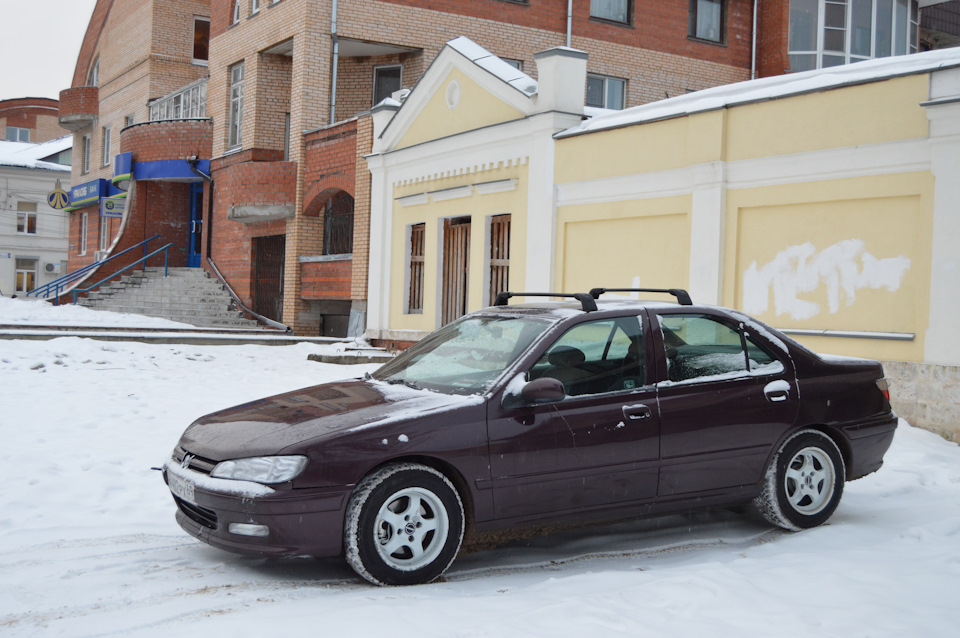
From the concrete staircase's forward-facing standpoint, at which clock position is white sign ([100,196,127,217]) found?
The white sign is roughly at 4 o'clock from the concrete staircase.

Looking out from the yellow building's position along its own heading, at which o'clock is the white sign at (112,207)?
The white sign is roughly at 3 o'clock from the yellow building.

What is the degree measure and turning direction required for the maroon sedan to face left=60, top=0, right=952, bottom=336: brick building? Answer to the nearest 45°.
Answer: approximately 135° to its right

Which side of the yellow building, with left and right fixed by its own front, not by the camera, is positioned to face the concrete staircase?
right

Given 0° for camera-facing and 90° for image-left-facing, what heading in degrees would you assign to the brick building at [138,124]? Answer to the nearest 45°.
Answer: approximately 45°

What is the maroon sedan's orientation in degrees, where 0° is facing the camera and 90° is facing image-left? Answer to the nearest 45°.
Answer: approximately 45°

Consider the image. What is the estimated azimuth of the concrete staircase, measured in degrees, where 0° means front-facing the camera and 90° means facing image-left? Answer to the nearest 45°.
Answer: approximately 45°

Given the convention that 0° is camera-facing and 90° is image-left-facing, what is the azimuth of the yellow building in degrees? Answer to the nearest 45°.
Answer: approximately 45°
